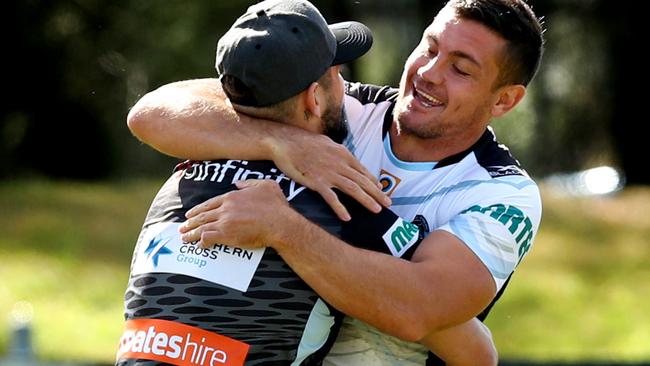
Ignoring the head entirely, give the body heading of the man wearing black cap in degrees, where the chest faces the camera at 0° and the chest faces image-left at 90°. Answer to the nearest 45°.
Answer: approximately 225°

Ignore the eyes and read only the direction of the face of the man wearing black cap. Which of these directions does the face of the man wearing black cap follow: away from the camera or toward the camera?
away from the camera

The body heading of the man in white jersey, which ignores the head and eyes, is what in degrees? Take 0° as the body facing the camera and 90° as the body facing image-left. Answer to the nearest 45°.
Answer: approximately 45°

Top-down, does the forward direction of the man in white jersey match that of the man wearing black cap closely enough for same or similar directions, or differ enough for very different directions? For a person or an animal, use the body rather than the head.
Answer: very different directions
